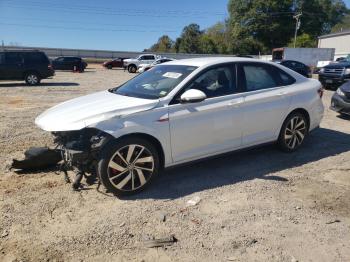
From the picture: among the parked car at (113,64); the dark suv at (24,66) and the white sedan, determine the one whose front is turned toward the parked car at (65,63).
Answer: the parked car at (113,64)

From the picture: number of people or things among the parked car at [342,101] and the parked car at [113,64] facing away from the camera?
0

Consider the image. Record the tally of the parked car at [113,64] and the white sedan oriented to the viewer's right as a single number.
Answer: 0

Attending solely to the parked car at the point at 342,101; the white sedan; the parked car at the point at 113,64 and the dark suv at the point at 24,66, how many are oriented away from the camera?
0

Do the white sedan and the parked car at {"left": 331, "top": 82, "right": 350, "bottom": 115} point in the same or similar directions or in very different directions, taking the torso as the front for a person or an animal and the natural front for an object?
same or similar directions

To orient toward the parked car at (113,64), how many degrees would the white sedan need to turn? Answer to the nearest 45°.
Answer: approximately 135° to its right

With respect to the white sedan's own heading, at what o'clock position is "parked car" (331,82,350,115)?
The parked car is roughly at 6 o'clock from the white sedan.

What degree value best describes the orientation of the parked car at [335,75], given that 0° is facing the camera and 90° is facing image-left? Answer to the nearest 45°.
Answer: approximately 45°

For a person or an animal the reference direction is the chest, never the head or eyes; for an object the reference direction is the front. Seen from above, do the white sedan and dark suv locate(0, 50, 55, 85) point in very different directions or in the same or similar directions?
same or similar directions

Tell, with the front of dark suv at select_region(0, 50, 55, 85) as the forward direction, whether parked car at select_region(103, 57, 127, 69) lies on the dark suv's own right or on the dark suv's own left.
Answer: on the dark suv's own right

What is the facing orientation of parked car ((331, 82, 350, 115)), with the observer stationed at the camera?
facing the viewer and to the left of the viewer

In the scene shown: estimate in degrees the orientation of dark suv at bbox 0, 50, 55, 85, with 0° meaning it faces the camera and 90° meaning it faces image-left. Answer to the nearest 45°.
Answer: approximately 90°

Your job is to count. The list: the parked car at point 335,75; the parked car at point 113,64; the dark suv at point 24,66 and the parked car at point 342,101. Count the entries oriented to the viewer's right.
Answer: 0
